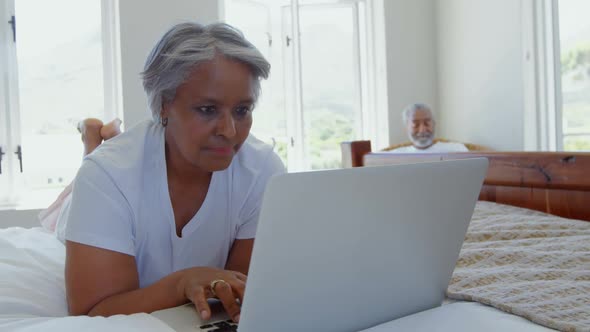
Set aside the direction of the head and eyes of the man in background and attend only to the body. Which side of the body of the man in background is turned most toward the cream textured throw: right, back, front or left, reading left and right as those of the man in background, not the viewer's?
front

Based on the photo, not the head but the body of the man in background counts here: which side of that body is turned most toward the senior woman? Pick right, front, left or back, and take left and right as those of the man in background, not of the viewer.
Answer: front

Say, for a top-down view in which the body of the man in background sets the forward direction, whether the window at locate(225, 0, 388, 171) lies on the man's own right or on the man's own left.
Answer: on the man's own right
